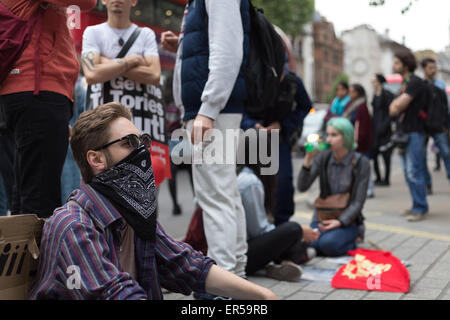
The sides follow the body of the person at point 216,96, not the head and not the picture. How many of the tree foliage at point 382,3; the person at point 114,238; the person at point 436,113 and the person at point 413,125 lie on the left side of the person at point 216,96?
1

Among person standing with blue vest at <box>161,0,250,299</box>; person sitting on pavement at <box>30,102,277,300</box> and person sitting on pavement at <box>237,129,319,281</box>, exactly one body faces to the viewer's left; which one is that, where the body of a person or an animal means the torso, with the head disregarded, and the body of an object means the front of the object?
the person standing with blue vest

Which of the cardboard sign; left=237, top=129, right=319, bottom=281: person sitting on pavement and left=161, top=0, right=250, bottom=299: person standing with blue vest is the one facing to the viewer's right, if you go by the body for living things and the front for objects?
the person sitting on pavement

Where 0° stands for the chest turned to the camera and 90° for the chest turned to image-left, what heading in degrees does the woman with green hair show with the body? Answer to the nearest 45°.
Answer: approximately 45°

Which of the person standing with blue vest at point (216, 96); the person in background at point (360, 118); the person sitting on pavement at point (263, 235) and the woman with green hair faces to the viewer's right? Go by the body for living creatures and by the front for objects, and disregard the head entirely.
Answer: the person sitting on pavement

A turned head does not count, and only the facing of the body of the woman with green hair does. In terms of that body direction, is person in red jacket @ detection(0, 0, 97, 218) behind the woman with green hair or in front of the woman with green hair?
in front

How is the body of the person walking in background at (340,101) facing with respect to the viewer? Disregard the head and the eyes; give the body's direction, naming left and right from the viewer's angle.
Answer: facing the viewer and to the left of the viewer

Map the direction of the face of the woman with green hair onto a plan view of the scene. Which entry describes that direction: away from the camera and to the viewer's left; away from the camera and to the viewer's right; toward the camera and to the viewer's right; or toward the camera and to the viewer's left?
toward the camera and to the viewer's left

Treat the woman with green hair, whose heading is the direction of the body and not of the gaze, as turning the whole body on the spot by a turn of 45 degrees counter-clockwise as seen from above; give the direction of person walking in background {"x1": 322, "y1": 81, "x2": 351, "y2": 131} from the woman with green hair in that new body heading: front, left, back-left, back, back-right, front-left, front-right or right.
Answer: back

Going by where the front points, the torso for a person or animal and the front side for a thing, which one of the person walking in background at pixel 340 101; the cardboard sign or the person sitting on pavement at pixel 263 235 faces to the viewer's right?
the person sitting on pavement

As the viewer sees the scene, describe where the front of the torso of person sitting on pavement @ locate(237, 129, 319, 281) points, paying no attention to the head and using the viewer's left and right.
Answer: facing to the right of the viewer
